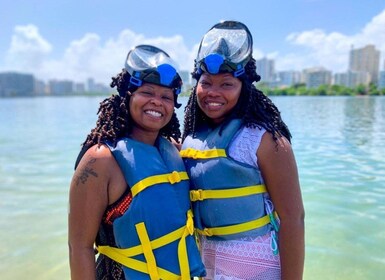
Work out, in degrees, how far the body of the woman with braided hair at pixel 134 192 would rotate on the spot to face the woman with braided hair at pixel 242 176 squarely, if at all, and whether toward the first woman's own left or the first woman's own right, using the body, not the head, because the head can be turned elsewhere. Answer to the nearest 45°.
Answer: approximately 45° to the first woman's own left

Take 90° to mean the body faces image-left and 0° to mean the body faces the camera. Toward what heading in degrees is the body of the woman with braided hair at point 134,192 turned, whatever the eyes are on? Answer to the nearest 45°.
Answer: approximately 315°

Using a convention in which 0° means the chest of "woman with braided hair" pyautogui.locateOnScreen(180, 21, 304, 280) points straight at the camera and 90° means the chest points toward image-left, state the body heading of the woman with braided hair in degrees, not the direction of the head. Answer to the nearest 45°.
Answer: approximately 45°

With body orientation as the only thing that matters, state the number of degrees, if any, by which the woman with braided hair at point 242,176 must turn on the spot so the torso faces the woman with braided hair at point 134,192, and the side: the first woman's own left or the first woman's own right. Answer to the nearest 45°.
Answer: approximately 45° to the first woman's own right
